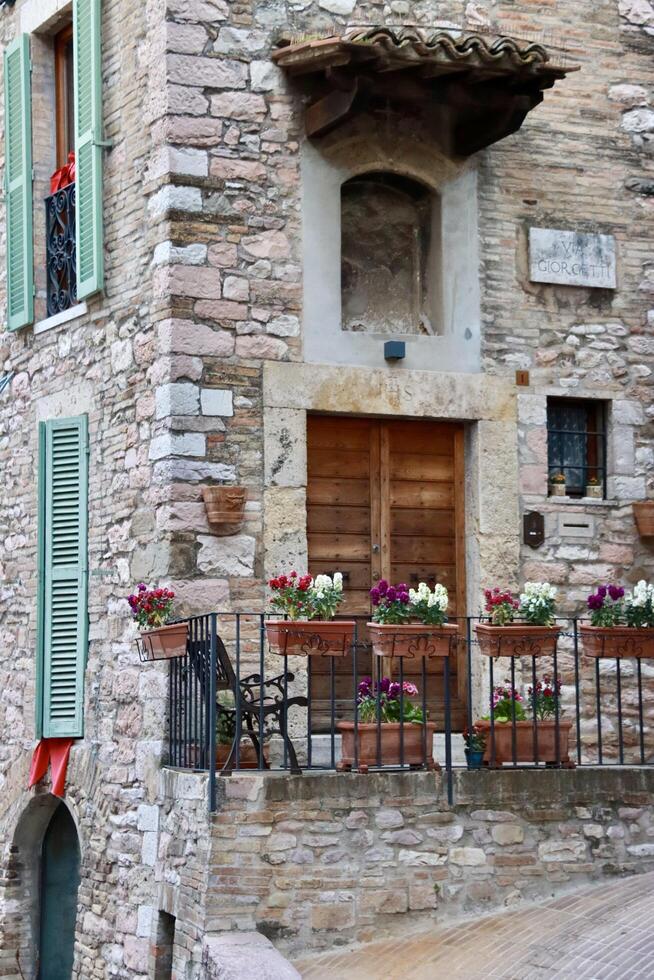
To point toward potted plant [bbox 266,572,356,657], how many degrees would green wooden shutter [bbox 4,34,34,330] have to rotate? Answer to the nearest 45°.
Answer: approximately 90° to its left

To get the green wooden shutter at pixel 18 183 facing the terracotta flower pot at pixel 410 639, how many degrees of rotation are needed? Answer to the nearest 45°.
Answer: approximately 90° to its left

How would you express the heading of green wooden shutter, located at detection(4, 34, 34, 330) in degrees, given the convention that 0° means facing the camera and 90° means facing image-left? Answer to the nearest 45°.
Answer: approximately 45°

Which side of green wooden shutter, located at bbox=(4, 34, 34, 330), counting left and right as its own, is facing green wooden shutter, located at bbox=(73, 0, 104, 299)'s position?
left

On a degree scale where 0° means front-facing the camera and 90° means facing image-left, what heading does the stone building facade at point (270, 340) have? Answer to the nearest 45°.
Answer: approximately 0°

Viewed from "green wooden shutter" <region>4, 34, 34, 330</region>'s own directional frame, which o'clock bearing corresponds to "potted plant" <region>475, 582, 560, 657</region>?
The potted plant is roughly at 9 o'clock from the green wooden shutter.

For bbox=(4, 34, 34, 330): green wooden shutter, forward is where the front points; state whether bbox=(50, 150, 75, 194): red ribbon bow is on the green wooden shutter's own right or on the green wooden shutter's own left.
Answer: on the green wooden shutter's own left

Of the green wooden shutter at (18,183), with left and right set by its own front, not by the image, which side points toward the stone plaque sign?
left

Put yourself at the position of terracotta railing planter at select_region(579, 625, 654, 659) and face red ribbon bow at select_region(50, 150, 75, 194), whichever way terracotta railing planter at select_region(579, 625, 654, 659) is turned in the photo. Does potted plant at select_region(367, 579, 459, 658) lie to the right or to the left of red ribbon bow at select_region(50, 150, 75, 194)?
left

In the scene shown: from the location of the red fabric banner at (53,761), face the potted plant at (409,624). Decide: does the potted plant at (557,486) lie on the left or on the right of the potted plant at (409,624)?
left
